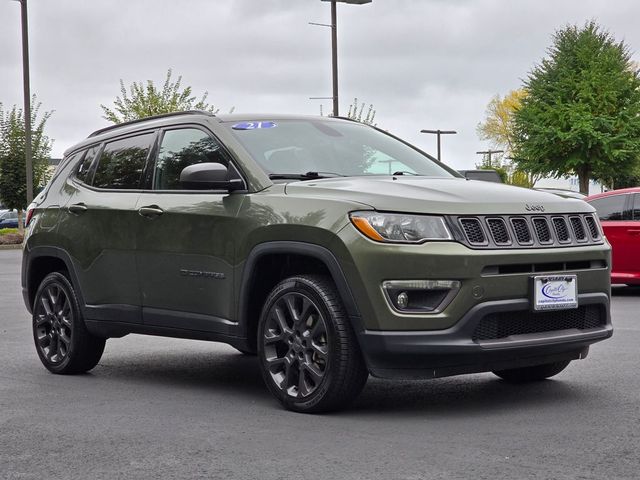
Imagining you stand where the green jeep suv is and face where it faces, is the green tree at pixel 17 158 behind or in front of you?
behind

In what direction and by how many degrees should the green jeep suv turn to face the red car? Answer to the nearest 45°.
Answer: approximately 90° to its left

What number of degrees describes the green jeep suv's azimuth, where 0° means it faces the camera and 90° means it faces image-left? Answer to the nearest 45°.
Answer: approximately 315°
